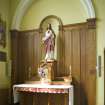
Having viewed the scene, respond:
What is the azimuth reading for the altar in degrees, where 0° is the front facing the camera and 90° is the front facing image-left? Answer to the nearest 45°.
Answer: approximately 0°

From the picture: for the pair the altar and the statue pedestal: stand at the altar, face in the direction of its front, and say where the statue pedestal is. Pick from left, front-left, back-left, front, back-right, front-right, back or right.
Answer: back

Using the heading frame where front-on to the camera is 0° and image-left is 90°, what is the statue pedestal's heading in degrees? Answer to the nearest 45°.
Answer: approximately 45°
